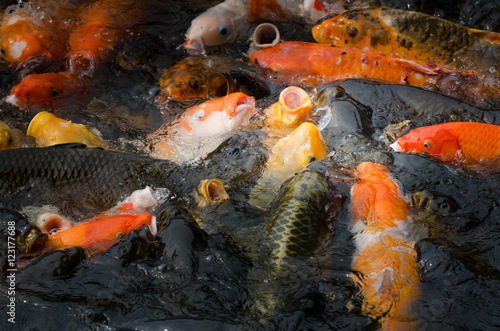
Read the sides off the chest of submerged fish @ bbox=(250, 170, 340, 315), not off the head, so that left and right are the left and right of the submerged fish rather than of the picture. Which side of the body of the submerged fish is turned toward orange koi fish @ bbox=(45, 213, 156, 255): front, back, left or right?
left

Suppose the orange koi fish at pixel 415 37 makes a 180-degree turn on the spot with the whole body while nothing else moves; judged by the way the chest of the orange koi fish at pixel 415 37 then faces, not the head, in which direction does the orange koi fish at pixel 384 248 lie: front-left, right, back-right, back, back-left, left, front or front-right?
right

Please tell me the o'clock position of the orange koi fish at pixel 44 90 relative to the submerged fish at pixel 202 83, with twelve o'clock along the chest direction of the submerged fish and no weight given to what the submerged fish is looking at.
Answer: The orange koi fish is roughly at 12 o'clock from the submerged fish.

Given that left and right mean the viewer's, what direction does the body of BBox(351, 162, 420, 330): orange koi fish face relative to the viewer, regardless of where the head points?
facing away from the viewer

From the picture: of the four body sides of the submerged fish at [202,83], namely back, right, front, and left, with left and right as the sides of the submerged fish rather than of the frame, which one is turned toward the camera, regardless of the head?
left

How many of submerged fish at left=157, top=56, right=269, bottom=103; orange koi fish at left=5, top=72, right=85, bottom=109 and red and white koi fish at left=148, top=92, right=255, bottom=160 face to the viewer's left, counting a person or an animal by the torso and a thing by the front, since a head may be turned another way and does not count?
2

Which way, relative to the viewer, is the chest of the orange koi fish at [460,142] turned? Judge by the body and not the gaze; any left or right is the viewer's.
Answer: facing to the left of the viewer

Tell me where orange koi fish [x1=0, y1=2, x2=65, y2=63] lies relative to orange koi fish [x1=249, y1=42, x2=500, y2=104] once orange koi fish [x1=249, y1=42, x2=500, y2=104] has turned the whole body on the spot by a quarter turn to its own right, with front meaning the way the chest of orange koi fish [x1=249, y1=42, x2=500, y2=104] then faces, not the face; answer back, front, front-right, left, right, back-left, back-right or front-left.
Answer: left

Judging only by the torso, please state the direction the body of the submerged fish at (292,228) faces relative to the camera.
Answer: away from the camera

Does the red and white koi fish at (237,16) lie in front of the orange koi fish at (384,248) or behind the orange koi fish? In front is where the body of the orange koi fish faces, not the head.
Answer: in front

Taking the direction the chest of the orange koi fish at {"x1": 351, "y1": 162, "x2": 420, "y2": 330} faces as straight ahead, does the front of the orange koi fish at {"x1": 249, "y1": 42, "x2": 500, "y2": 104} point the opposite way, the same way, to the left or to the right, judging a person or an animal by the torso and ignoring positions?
to the left

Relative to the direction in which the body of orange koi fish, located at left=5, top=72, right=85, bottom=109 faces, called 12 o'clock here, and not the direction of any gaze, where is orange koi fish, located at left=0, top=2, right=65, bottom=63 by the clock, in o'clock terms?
orange koi fish, located at left=0, top=2, right=65, bottom=63 is roughly at 3 o'clock from orange koi fish, located at left=5, top=72, right=85, bottom=109.

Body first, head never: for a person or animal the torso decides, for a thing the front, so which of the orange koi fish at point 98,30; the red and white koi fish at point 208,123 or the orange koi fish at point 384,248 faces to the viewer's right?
the red and white koi fish

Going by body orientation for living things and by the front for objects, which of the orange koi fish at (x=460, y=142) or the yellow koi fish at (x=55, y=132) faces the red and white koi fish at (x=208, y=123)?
the orange koi fish at (x=460, y=142)

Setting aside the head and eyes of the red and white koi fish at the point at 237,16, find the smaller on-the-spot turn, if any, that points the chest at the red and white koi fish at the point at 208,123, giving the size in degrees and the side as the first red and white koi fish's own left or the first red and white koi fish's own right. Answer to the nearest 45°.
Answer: approximately 45° to the first red and white koi fish's own left

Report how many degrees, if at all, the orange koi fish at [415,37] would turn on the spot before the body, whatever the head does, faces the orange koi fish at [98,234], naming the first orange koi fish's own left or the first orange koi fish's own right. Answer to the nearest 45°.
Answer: approximately 45° to the first orange koi fish's own left

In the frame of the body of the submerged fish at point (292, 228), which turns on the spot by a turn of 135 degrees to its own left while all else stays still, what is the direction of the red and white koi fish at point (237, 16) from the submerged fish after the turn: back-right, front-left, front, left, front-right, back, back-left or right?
back-right
